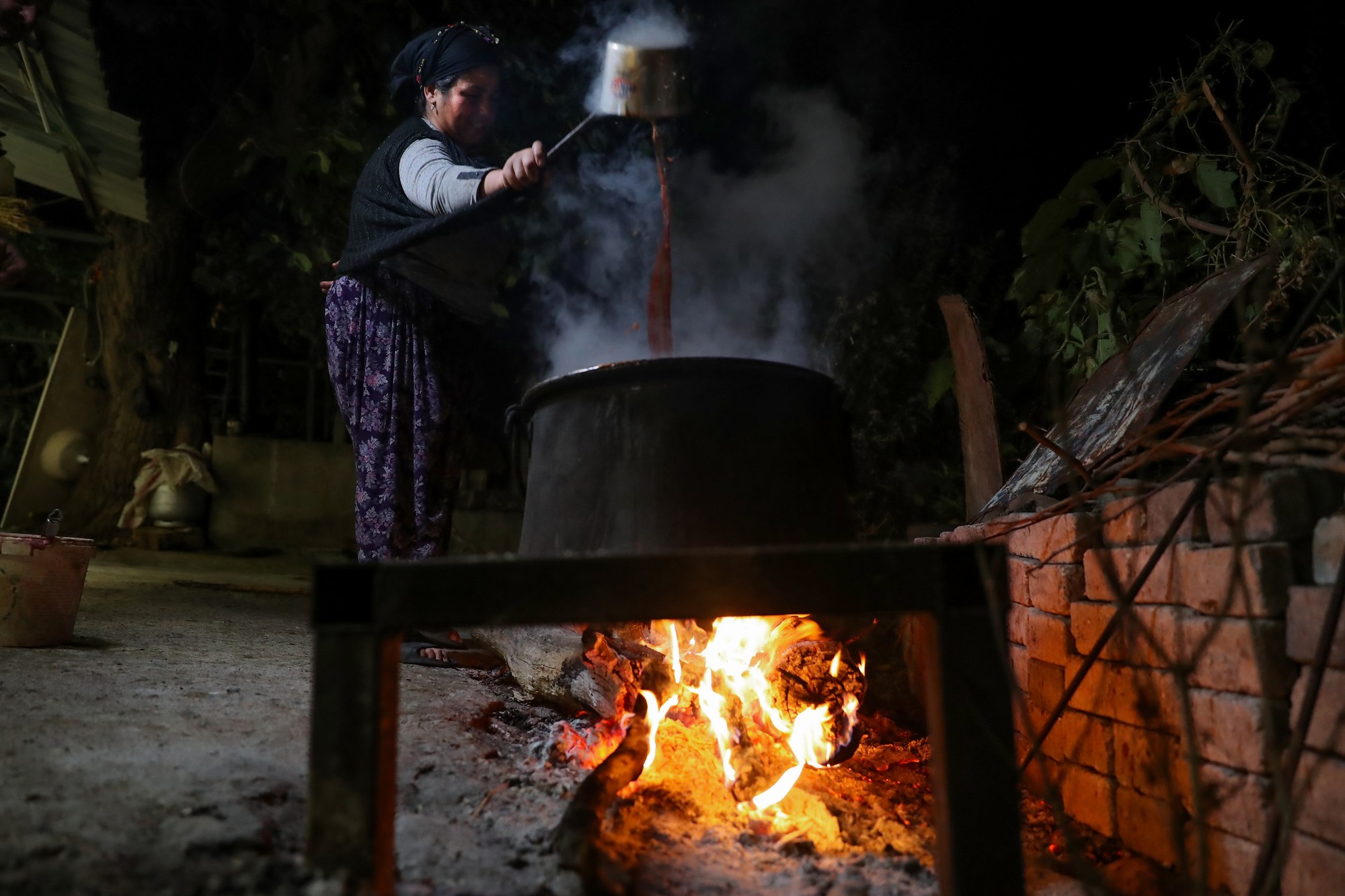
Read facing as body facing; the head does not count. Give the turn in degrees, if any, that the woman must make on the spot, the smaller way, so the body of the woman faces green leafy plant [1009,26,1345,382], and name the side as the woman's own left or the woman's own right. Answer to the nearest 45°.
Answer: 0° — they already face it

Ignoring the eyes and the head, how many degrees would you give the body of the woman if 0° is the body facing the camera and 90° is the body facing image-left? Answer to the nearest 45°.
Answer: approximately 270°

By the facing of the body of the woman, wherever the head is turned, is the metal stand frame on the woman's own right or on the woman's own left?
on the woman's own right

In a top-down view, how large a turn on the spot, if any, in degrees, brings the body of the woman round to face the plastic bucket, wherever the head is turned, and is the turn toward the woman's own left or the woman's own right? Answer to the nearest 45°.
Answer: approximately 180°

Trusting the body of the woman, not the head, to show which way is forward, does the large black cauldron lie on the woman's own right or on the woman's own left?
on the woman's own right

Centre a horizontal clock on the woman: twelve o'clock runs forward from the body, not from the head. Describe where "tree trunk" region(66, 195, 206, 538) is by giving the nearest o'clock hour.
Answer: The tree trunk is roughly at 8 o'clock from the woman.

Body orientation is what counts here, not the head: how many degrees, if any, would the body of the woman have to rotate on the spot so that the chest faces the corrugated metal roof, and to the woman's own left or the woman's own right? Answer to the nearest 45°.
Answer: approximately 135° to the woman's own left
